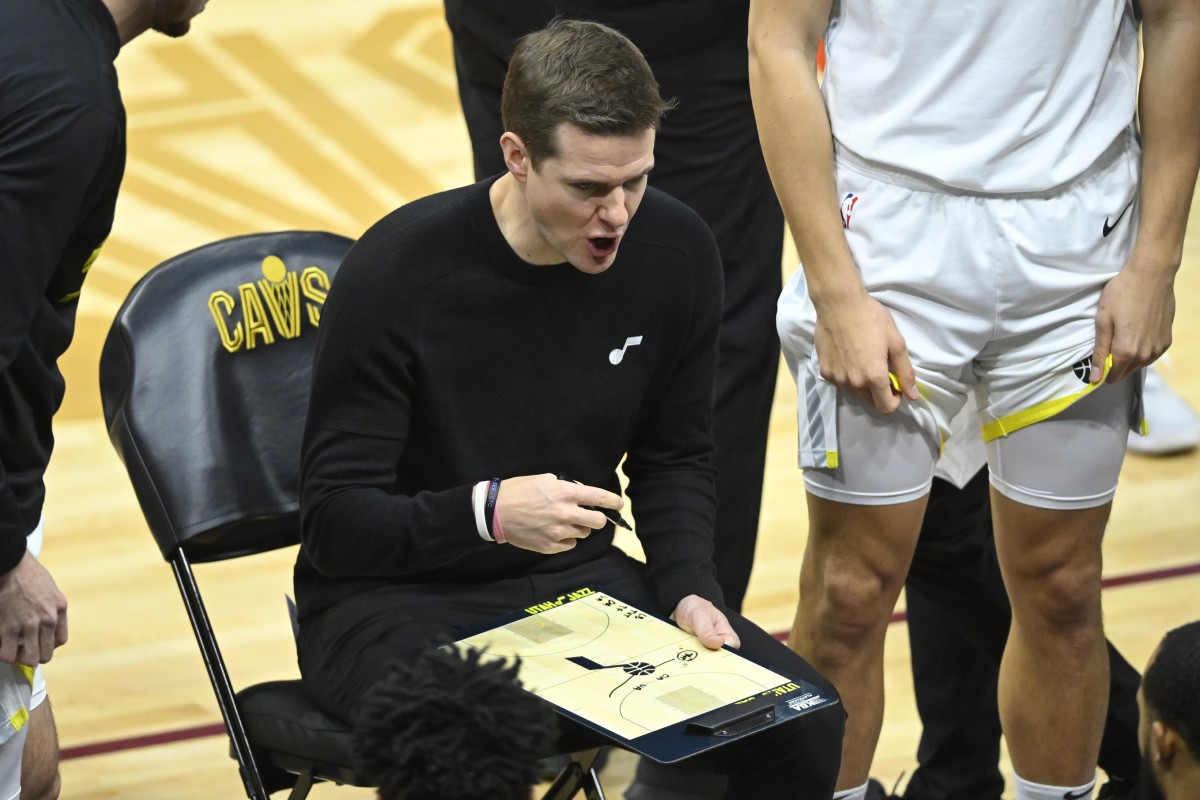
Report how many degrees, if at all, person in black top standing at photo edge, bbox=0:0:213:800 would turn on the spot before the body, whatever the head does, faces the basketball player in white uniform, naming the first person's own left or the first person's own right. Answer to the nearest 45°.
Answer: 0° — they already face them

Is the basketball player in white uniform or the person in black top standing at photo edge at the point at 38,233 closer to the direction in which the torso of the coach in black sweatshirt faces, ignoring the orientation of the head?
the basketball player in white uniform

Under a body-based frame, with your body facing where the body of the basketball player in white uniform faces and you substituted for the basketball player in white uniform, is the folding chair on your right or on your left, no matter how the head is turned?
on your right

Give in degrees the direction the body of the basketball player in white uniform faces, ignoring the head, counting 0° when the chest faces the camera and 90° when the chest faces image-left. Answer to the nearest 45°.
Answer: approximately 0°

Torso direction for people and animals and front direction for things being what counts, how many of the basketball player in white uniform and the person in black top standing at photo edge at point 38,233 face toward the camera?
1

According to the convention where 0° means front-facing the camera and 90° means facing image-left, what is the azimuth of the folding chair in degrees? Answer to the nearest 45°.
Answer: approximately 315°

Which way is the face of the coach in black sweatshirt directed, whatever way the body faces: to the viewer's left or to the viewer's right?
to the viewer's right

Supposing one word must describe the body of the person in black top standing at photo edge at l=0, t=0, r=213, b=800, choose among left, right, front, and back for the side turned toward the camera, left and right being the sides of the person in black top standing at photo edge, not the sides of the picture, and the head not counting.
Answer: right

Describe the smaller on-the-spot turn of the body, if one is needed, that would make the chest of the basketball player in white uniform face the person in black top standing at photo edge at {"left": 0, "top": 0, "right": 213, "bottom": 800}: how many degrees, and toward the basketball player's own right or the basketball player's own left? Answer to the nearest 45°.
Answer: approximately 90° to the basketball player's own right
